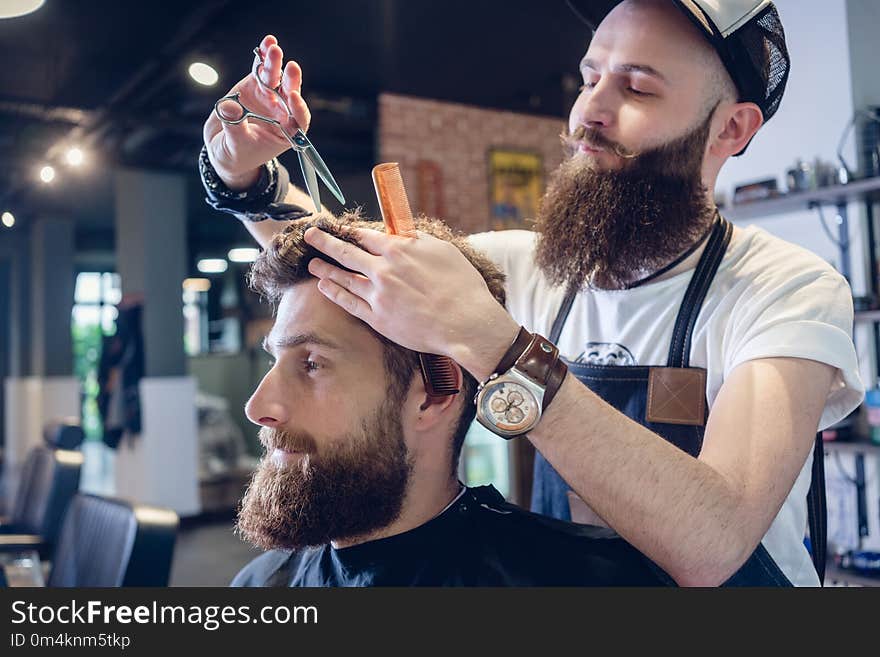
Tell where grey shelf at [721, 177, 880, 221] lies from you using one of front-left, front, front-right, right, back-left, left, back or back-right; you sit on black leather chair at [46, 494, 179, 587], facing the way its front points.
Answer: back-left

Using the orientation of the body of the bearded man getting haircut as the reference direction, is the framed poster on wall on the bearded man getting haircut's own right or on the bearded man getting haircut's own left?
on the bearded man getting haircut's own right

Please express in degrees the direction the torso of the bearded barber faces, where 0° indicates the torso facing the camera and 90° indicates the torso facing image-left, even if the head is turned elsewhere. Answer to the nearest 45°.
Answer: approximately 45°

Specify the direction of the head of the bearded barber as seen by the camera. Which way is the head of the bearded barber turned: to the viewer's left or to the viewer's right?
to the viewer's left

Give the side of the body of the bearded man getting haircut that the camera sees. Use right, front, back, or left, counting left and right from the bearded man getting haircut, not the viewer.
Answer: left
